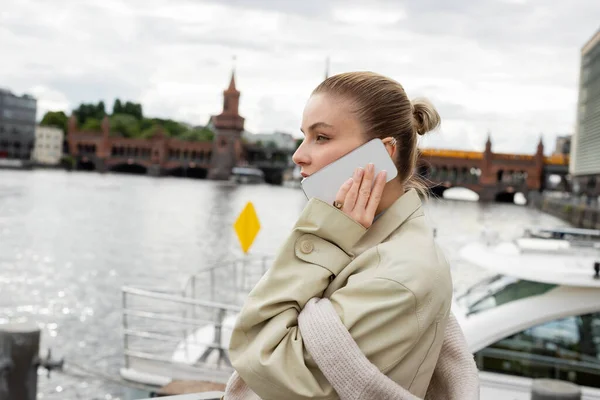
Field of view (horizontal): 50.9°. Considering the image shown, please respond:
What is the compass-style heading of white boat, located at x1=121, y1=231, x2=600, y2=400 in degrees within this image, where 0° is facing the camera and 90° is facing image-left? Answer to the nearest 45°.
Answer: approximately 90°

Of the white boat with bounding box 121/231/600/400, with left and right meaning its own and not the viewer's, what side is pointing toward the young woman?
left

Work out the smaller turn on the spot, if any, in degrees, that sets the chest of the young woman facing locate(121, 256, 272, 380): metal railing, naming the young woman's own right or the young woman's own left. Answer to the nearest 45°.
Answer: approximately 90° to the young woman's own right

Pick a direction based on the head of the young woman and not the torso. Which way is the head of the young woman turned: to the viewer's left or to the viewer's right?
to the viewer's left

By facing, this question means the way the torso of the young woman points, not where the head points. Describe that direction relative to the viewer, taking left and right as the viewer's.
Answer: facing to the left of the viewer

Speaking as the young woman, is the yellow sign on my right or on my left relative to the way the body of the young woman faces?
on my right

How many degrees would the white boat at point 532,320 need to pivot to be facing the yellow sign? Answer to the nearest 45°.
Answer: approximately 45° to its right
